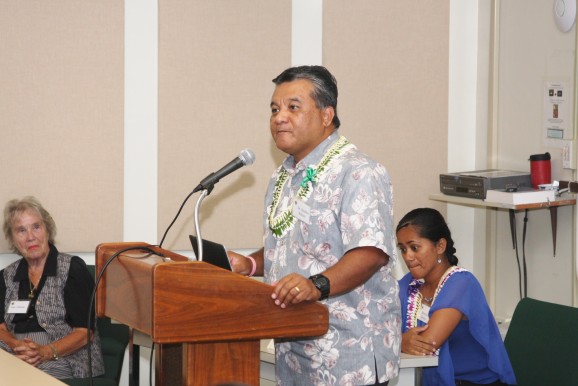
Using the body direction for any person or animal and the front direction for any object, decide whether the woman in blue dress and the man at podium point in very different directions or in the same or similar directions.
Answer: same or similar directions

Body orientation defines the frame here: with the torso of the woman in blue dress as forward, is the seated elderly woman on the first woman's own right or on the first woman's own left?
on the first woman's own right

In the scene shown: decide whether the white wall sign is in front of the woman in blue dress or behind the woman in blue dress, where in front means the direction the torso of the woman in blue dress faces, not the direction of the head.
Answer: behind

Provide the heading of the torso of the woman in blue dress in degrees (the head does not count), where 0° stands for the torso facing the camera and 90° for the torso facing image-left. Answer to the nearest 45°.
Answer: approximately 45°

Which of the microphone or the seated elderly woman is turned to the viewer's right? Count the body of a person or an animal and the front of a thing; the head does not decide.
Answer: the microphone

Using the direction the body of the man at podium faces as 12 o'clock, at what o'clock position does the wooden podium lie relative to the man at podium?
The wooden podium is roughly at 12 o'clock from the man at podium.

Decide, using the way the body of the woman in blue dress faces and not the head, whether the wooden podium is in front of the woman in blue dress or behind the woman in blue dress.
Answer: in front

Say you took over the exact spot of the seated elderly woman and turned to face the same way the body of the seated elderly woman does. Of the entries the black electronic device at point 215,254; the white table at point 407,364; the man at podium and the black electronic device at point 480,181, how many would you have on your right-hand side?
0

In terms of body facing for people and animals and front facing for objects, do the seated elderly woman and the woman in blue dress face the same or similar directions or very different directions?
same or similar directions

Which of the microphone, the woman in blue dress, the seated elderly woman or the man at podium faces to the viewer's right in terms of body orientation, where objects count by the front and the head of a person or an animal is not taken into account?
the microphone

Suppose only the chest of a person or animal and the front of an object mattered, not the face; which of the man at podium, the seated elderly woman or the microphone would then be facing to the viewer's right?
the microphone

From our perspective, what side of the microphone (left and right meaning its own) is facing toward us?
right

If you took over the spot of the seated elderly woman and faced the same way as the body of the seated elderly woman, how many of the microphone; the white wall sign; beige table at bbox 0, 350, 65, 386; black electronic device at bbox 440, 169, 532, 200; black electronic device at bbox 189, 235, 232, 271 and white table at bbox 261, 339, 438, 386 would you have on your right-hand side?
0

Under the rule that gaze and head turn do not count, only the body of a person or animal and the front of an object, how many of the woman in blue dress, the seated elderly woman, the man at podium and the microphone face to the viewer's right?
1

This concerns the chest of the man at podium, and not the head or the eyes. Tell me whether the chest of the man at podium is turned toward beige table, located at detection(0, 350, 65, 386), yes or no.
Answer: no

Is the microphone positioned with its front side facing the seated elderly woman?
no

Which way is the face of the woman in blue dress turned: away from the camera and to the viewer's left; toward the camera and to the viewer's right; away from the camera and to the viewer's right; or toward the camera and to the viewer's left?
toward the camera and to the viewer's left

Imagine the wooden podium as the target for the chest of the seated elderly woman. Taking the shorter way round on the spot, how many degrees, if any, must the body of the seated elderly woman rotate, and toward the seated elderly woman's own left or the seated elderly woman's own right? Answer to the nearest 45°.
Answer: approximately 45° to the seated elderly woman's own left

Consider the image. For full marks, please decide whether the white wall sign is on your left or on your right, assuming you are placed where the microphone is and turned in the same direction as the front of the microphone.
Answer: on your left

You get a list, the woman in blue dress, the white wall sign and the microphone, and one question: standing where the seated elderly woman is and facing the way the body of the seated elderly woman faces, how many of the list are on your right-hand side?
0
